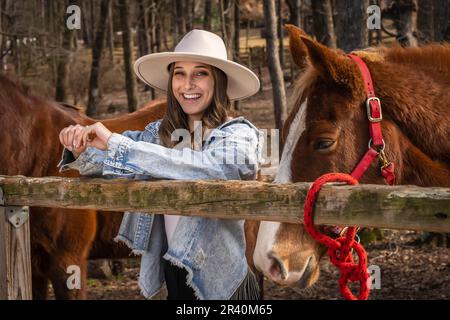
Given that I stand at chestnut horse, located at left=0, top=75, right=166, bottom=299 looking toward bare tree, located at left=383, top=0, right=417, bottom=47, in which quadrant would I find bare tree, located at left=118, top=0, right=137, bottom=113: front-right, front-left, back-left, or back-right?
front-left

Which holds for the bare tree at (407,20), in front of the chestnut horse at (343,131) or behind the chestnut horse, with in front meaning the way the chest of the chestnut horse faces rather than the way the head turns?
behind

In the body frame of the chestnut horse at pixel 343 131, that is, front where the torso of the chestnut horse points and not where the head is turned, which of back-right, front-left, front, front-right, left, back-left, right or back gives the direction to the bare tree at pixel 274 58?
back-right

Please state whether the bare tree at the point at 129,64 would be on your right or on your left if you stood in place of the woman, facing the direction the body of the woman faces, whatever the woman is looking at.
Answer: on your right

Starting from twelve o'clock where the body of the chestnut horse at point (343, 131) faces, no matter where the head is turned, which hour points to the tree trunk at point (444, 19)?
The tree trunk is roughly at 5 o'clock from the chestnut horse.

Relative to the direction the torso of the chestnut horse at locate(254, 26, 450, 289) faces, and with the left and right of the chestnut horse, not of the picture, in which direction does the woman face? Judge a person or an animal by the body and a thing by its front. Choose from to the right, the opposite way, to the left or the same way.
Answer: the same way

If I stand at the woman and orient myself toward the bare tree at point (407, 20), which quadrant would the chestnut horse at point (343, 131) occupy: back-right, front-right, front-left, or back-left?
front-right

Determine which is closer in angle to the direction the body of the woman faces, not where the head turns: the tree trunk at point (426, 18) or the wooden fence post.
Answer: the wooden fence post

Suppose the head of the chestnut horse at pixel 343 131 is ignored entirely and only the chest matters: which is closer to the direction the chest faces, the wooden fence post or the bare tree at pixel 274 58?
the wooden fence post

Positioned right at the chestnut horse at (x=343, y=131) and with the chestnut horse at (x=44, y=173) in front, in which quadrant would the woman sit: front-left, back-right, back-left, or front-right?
front-left

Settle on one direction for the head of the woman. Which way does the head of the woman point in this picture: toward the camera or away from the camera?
toward the camera

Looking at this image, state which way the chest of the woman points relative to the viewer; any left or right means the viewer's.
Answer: facing the viewer and to the left of the viewer

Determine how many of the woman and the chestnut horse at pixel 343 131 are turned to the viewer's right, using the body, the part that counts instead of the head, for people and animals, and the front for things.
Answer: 0
